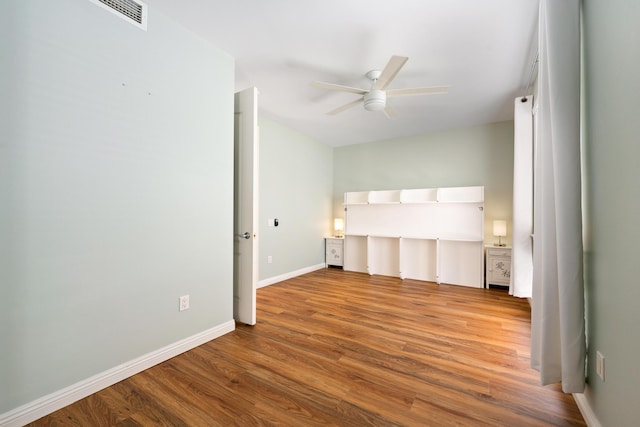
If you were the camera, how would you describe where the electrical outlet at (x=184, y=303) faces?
facing the viewer and to the right of the viewer

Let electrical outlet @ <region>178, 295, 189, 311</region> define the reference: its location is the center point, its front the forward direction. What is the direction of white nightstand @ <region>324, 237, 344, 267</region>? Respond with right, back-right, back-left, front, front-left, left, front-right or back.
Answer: left

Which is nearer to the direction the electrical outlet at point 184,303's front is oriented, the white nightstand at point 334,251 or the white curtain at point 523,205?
the white curtain

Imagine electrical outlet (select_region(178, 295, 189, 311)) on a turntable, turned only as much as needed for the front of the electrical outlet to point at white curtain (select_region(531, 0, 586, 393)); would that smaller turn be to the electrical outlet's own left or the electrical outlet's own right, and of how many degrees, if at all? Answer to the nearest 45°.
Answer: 0° — it already faces it

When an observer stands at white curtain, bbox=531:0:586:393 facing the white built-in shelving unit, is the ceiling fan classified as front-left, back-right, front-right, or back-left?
front-left

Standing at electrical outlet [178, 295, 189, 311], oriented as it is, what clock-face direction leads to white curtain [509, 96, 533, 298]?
The white curtain is roughly at 11 o'clock from the electrical outlet.
